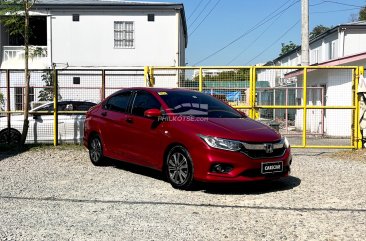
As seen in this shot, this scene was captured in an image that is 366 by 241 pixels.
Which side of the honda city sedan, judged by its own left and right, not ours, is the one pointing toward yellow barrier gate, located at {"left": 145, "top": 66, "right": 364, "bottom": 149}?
left

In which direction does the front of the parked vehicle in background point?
to the viewer's left

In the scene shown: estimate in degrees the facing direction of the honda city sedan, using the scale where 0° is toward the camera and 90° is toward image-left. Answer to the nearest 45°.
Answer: approximately 315°

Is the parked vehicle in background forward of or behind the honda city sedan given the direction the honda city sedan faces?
behind

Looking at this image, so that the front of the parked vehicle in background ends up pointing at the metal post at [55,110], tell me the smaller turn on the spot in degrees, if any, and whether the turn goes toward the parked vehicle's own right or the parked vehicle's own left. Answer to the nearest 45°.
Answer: approximately 90° to the parked vehicle's own left

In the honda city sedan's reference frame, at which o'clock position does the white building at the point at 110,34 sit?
The white building is roughly at 7 o'clock from the honda city sedan.

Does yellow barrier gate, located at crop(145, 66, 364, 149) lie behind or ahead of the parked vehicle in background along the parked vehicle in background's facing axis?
behind

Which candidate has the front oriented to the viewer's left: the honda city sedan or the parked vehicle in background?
the parked vehicle in background

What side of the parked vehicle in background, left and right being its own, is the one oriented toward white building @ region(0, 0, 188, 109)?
right

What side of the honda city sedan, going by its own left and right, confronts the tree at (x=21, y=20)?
back

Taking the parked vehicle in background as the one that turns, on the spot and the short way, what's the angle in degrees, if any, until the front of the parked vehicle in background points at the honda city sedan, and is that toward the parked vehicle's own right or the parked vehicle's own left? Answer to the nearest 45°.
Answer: approximately 90° to the parked vehicle's own left
